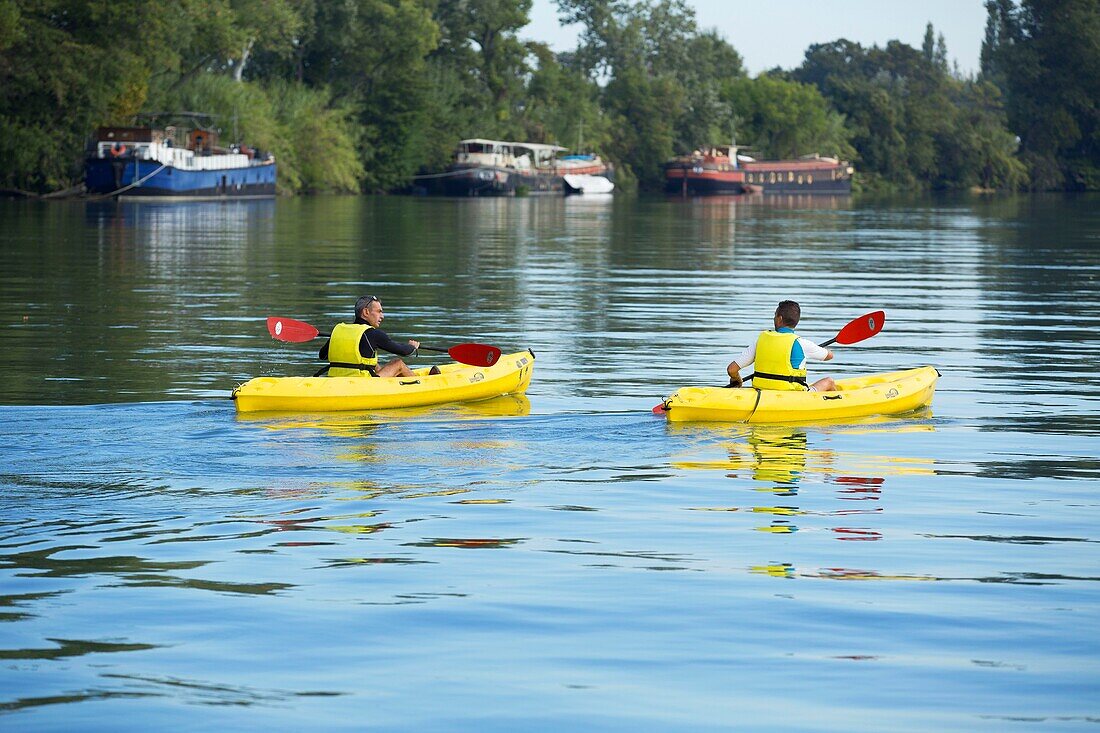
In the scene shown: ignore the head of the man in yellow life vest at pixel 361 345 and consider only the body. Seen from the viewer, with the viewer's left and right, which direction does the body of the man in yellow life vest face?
facing away from the viewer and to the right of the viewer

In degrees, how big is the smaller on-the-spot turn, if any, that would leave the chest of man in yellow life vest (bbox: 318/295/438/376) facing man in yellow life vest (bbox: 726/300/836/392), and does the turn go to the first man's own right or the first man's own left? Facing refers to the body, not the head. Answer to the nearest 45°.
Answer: approximately 45° to the first man's own right

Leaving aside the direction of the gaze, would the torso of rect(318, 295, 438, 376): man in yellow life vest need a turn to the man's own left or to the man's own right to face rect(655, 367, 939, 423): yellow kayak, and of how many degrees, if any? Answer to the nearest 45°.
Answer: approximately 45° to the man's own right
